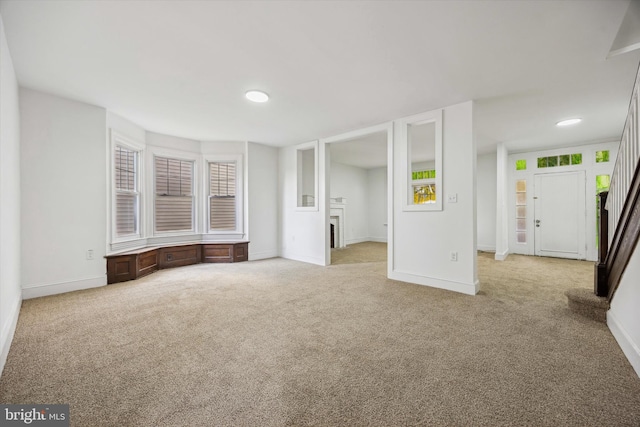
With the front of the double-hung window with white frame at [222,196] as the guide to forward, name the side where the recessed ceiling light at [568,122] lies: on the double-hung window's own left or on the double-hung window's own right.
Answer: on the double-hung window's own left

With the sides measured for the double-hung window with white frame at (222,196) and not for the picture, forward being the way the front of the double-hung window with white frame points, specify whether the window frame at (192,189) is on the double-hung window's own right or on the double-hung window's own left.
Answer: on the double-hung window's own right

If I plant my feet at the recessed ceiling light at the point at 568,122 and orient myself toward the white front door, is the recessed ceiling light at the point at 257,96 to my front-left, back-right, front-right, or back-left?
back-left

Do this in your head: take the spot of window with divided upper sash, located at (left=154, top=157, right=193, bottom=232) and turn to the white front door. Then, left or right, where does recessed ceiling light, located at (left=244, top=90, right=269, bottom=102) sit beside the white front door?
right

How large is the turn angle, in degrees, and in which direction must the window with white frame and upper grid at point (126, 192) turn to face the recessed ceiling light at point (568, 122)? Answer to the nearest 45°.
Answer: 0° — it already faces it

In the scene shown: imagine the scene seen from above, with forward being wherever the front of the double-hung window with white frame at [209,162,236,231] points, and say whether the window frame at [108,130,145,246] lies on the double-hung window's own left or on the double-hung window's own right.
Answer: on the double-hung window's own right

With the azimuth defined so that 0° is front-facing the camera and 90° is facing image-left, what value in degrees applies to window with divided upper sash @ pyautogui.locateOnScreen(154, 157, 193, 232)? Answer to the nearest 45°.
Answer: approximately 315°
